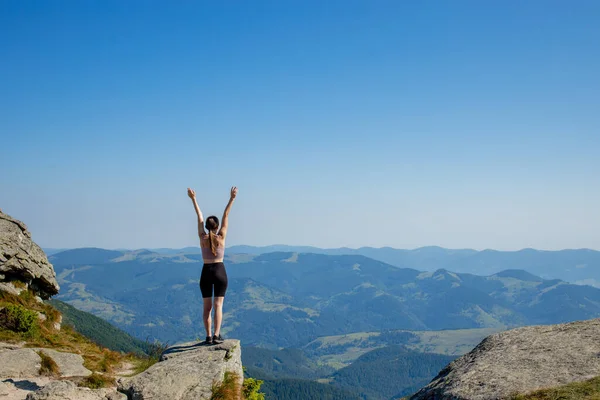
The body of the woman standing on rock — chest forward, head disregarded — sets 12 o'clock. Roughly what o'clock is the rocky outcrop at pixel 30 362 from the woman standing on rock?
The rocky outcrop is roughly at 8 o'clock from the woman standing on rock.

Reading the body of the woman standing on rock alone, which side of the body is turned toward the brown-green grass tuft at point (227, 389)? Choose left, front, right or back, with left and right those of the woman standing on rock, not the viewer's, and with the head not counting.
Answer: back

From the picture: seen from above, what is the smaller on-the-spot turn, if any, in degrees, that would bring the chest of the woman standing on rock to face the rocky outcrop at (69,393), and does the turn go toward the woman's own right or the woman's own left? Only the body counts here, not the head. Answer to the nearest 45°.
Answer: approximately 135° to the woman's own left

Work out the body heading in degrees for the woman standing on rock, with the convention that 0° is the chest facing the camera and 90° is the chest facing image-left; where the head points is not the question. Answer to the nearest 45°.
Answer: approximately 180°

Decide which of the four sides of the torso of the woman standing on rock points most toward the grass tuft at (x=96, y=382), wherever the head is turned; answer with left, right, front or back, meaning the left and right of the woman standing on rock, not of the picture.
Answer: left

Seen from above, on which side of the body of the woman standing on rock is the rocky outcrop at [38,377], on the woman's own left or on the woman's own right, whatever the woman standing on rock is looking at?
on the woman's own left

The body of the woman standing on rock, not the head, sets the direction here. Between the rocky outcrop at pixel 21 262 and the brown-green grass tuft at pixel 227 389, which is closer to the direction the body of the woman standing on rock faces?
the rocky outcrop

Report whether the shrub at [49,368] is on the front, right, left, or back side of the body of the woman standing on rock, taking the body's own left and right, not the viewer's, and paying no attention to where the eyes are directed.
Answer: left
